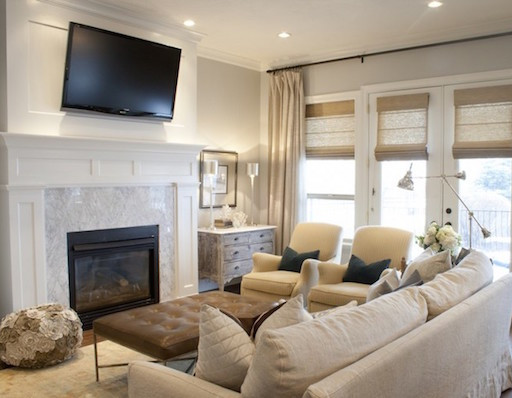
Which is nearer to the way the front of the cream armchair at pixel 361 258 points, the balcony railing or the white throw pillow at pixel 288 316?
the white throw pillow

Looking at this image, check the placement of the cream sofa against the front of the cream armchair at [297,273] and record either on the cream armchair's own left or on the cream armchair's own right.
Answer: on the cream armchair's own left

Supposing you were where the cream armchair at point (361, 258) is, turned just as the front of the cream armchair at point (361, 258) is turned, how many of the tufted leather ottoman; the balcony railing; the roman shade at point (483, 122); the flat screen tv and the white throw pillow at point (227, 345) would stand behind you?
2

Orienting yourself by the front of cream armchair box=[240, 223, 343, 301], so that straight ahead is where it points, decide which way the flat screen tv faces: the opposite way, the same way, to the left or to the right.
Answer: to the left

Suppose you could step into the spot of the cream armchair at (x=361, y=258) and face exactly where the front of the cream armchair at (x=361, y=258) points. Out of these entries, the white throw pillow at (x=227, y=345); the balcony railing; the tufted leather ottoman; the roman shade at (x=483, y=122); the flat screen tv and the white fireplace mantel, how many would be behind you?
2

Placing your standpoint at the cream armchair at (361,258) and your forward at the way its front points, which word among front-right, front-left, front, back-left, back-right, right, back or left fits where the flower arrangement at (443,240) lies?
left

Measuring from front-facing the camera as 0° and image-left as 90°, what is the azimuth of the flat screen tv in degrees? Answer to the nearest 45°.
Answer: approximately 315°

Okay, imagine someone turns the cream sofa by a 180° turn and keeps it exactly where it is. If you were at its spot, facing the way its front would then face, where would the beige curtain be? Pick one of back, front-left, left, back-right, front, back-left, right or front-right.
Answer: back-left

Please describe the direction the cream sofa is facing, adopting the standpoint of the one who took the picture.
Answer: facing away from the viewer and to the left of the viewer

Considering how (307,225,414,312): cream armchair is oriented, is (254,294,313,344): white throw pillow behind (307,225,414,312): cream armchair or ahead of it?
ahead

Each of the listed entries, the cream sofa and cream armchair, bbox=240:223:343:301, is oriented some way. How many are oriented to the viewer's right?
0

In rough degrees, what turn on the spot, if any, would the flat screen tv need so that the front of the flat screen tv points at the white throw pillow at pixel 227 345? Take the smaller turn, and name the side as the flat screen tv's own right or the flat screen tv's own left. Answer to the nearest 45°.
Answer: approximately 45° to the flat screen tv's own right

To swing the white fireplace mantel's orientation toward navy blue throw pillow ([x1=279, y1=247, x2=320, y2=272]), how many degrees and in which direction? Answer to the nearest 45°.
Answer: approximately 45° to its left
